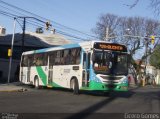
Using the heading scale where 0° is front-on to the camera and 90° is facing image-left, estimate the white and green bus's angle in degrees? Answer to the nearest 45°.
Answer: approximately 315°
